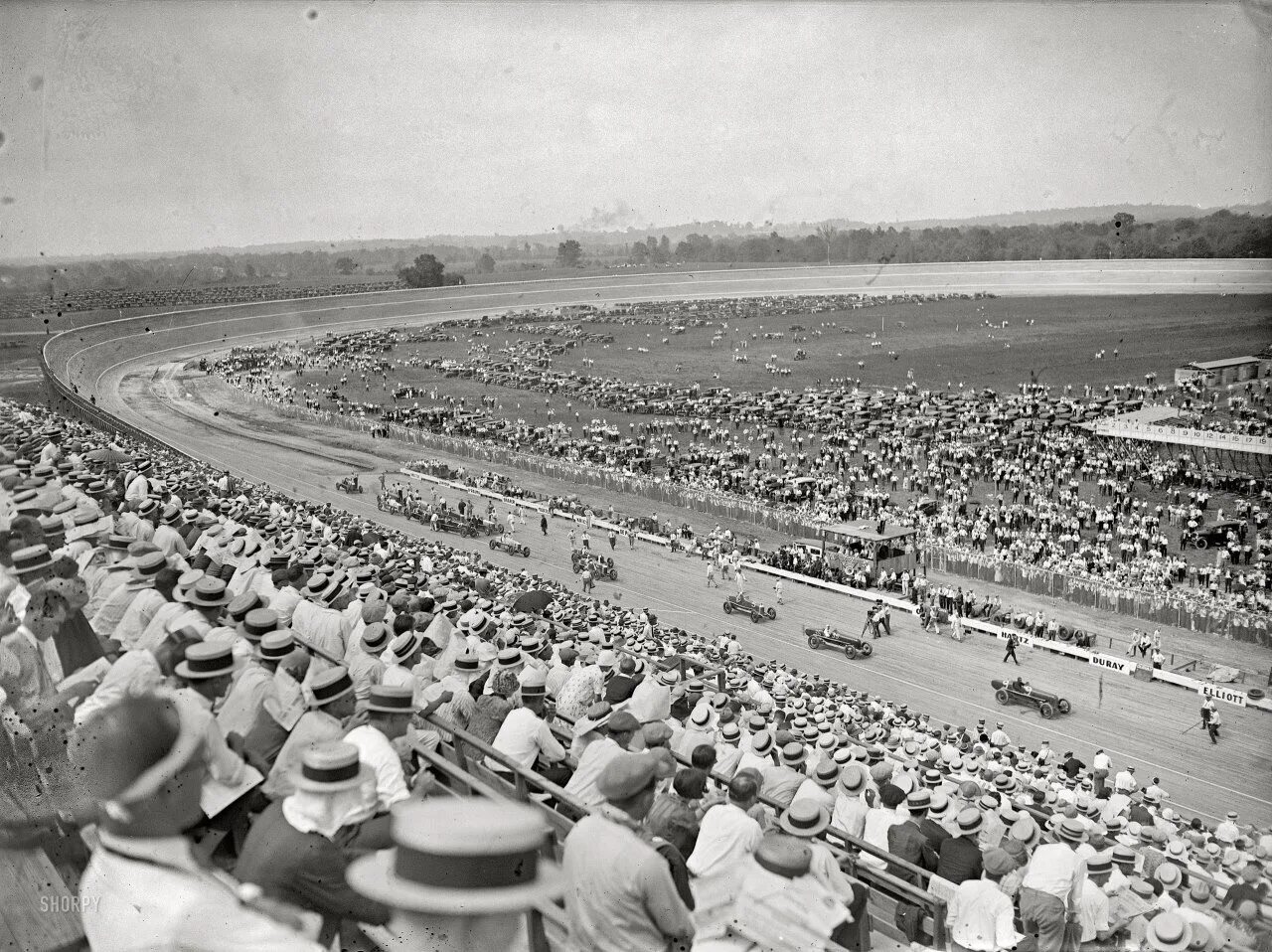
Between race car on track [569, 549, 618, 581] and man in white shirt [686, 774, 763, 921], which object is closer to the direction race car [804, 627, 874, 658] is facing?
the man in white shirt

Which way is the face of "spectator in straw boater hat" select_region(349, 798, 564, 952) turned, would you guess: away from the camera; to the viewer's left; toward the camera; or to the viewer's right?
away from the camera

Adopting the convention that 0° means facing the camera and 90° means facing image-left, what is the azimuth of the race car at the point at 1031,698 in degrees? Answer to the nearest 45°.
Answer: approximately 315°

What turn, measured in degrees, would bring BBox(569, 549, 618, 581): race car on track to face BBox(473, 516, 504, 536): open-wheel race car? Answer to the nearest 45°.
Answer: approximately 180°

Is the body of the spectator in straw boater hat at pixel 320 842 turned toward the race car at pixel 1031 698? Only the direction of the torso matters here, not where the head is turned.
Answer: yes

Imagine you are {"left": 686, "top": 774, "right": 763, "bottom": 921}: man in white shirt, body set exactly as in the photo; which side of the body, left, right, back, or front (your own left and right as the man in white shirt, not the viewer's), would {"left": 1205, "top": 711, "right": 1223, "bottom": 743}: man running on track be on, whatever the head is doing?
front

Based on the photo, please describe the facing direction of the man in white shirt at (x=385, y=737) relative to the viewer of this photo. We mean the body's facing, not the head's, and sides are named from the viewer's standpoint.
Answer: facing away from the viewer and to the right of the viewer

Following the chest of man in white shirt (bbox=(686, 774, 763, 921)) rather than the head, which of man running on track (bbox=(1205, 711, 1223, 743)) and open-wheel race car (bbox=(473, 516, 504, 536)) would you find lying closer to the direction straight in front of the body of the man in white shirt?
the man running on track

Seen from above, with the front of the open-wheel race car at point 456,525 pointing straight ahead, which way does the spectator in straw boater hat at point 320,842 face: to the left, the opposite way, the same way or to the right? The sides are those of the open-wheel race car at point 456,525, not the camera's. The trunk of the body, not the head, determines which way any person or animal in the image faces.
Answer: to the left

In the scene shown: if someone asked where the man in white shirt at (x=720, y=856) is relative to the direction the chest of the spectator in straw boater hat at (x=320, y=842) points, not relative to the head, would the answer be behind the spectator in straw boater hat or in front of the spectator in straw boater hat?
in front

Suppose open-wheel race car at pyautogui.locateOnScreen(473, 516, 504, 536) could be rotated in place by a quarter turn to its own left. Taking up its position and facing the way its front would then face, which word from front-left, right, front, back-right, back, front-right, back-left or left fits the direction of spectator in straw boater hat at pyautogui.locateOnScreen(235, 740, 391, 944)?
back-right

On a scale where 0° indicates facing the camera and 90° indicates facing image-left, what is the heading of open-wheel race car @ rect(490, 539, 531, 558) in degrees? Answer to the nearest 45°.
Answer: approximately 315°
